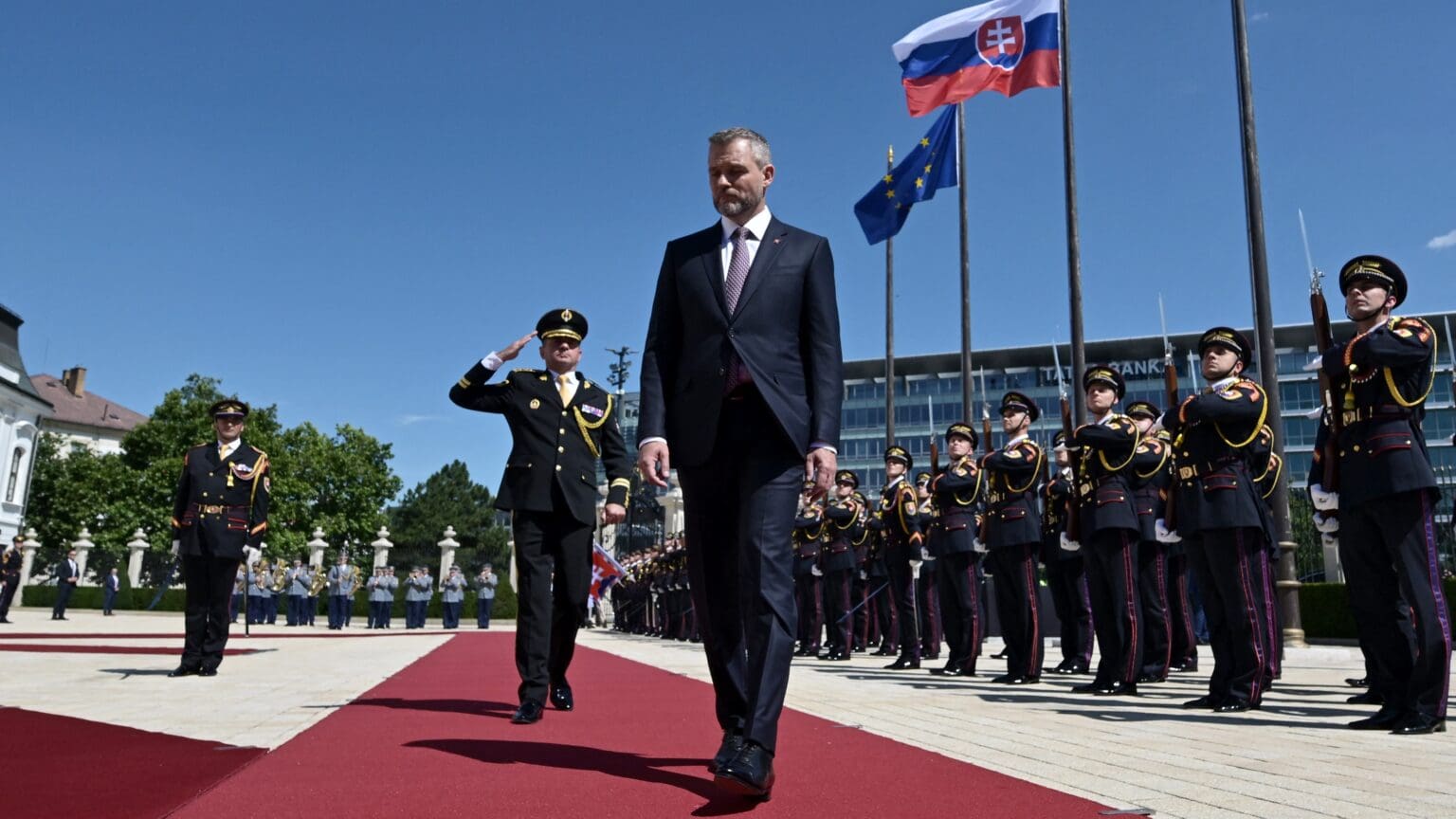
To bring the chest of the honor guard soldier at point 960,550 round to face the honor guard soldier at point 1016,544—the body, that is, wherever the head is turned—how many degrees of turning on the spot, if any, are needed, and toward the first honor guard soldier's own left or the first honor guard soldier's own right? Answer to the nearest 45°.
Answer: approximately 90° to the first honor guard soldier's own left

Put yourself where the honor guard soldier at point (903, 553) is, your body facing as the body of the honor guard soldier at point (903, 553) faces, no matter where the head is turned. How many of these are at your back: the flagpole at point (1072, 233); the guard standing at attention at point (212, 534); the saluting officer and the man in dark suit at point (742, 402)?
1

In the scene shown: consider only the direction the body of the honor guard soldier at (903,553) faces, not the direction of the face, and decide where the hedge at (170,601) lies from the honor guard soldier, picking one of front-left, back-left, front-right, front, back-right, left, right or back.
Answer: right

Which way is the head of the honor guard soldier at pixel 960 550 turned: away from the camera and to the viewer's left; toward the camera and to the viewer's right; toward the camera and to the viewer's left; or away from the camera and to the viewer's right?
toward the camera and to the viewer's left

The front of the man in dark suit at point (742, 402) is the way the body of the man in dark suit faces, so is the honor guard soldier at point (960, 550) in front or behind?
behind

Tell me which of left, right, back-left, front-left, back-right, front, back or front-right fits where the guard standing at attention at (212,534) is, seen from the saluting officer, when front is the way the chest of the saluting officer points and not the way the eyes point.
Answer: back-right

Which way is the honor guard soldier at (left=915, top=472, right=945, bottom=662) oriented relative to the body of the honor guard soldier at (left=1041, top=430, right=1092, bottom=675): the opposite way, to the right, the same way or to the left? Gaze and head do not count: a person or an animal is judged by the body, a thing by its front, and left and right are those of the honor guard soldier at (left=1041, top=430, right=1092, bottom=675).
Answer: the same way

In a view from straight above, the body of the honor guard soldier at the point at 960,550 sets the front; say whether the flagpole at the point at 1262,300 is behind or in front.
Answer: behind

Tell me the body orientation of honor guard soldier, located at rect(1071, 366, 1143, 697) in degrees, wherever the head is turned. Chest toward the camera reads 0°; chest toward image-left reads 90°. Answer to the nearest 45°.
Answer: approximately 45°

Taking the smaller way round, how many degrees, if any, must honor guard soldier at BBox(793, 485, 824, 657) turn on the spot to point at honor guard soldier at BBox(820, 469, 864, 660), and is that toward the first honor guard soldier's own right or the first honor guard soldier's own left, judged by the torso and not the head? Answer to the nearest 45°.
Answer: approximately 90° to the first honor guard soldier's own left

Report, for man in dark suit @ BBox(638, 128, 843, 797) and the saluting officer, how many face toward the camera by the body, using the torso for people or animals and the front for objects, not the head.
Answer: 2

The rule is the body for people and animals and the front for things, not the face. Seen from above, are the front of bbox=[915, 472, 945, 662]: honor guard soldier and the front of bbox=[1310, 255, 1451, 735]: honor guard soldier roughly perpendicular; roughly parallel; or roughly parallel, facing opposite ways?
roughly parallel

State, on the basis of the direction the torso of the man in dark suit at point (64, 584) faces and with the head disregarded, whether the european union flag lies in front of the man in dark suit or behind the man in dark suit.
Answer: in front

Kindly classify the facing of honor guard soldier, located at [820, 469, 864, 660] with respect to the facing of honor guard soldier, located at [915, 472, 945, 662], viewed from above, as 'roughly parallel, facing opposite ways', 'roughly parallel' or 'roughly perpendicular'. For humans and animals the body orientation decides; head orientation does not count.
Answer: roughly parallel

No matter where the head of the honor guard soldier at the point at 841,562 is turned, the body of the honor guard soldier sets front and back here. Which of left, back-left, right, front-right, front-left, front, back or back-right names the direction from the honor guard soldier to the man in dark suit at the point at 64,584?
right

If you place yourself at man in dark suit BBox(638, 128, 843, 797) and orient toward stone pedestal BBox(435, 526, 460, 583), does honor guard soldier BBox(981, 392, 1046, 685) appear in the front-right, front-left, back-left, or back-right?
front-right

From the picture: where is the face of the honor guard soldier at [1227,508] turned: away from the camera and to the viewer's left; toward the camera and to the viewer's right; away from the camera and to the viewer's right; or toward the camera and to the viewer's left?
toward the camera and to the viewer's left

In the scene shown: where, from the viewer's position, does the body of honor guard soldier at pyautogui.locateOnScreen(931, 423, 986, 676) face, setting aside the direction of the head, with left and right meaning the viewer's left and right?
facing the viewer and to the left of the viewer

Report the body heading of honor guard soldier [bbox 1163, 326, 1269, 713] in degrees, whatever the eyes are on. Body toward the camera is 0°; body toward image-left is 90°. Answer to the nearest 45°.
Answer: approximately 45°

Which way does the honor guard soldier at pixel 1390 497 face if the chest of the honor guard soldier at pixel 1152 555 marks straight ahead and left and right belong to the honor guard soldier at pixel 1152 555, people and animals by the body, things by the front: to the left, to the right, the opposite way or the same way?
the same way

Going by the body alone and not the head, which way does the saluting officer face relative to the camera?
toward the camera

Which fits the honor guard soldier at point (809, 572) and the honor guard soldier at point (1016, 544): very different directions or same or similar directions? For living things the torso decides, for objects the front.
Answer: same or similar directions

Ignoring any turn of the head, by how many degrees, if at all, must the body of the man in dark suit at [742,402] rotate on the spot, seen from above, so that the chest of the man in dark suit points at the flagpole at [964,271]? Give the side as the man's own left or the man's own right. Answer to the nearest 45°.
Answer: approximately 180°
